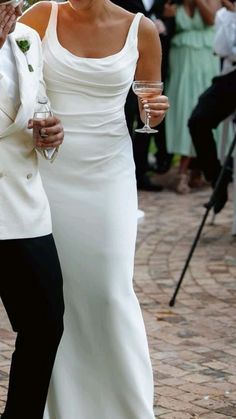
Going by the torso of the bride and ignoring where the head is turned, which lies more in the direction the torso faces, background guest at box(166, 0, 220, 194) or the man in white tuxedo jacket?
the man in white tuxedo jacket

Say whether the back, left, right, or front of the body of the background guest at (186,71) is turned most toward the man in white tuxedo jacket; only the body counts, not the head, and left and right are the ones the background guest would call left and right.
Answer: front

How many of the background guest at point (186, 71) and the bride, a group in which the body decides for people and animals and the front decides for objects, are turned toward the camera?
2

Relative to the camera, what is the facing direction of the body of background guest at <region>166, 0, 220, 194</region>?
toward the camera

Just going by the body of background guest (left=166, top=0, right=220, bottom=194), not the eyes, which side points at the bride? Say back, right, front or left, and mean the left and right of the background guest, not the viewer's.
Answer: front

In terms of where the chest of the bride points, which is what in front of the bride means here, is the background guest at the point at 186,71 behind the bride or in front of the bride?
behind

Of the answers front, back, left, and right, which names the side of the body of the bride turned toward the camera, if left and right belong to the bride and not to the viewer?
front

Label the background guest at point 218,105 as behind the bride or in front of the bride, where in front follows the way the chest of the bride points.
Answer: behind

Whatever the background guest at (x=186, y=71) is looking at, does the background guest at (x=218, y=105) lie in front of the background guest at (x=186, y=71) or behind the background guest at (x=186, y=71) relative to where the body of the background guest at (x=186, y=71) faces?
in front

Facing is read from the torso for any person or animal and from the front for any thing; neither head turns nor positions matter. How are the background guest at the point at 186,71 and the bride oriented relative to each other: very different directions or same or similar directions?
same or similar directions
